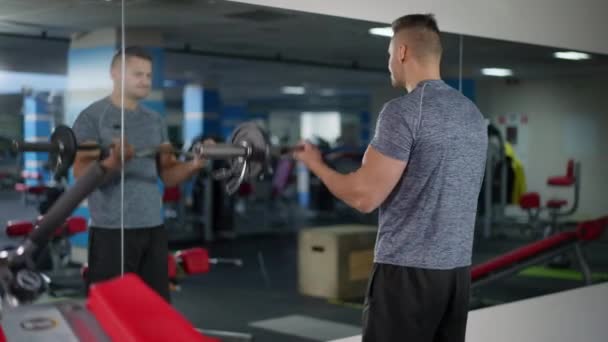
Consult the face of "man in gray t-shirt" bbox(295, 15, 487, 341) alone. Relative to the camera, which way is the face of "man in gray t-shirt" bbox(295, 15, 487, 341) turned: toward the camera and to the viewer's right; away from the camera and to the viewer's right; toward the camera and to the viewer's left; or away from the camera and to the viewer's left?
away from the camera and to the viewer's left

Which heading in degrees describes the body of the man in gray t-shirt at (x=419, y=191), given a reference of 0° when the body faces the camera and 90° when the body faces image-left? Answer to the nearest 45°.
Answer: approximately 135°
